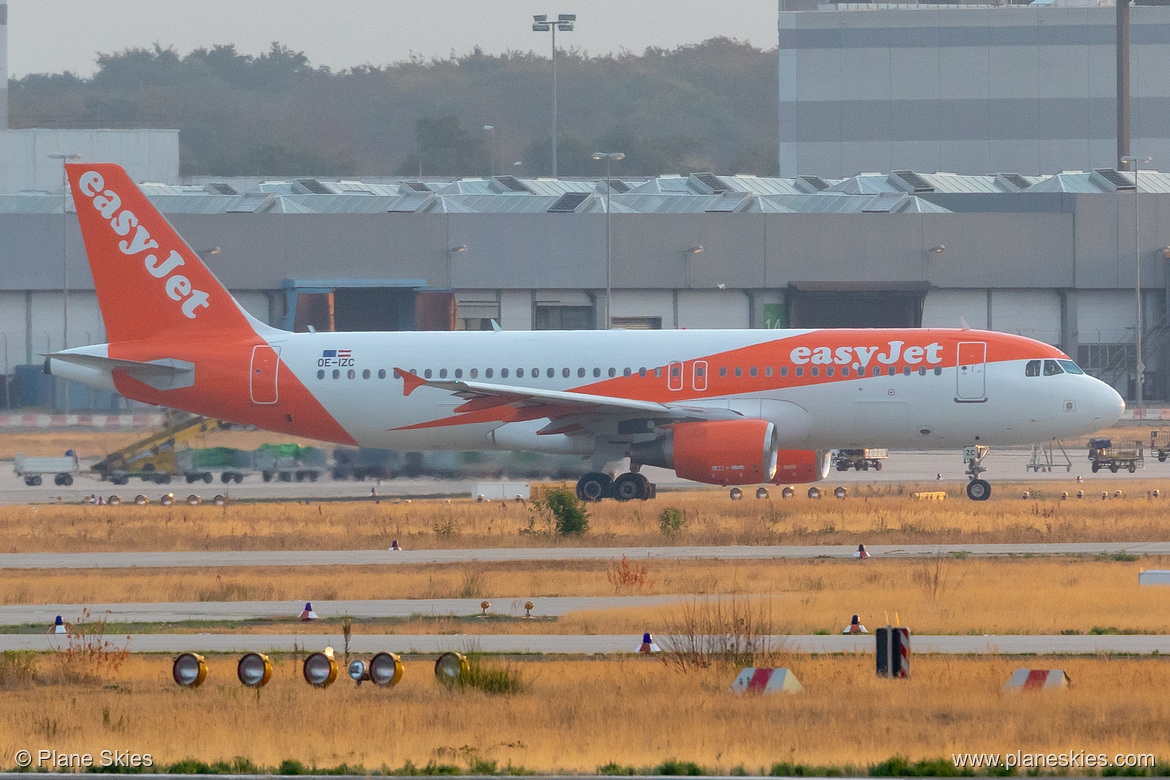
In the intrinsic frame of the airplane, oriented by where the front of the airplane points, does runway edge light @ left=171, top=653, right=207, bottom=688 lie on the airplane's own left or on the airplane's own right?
on the airplane's own right

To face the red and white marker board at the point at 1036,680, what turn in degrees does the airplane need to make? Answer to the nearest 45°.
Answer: approximately 90° to its right

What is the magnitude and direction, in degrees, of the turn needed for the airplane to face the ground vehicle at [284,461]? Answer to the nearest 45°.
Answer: approximately 135° to its left

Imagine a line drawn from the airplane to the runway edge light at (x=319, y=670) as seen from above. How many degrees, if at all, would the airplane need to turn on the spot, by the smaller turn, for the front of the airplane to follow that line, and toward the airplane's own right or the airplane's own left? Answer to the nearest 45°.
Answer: approximately 90° to the airplane's own right

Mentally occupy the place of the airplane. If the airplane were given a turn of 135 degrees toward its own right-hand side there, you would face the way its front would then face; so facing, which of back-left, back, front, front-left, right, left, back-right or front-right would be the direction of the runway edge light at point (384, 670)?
front-left

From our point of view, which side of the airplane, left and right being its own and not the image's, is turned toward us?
right

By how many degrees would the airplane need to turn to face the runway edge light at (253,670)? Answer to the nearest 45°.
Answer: approximately 90° to its right
